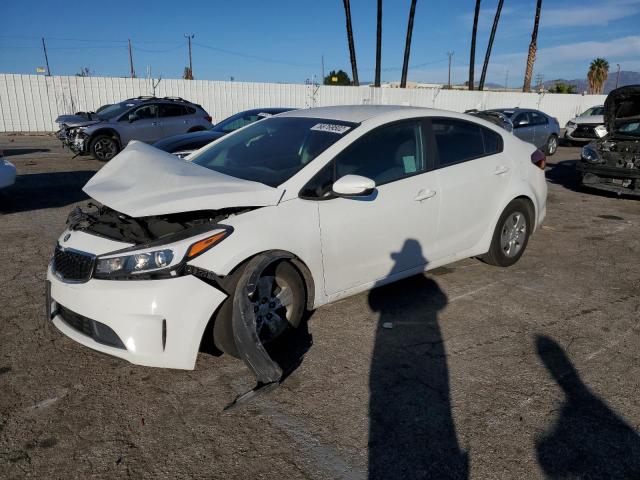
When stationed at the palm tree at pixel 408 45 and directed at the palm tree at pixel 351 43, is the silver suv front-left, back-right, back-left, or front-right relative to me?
front-left

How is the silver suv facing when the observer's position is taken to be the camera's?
facing the viewer and to the left of the viewer

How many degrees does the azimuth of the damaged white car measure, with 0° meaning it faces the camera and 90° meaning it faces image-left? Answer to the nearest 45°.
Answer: approximately 45°

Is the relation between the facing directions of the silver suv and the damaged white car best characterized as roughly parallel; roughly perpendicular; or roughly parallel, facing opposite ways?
roughly parallel

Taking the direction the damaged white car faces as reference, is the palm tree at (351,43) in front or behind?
behind

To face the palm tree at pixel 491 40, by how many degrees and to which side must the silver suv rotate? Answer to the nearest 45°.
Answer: approximately 180°

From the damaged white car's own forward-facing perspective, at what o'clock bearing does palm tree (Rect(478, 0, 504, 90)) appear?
The palm tree is roughly at 5 o'clock from the damaged white car.

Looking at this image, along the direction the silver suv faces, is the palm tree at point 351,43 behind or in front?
behind

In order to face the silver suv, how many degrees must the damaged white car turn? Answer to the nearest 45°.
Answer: approximately 135° to its right

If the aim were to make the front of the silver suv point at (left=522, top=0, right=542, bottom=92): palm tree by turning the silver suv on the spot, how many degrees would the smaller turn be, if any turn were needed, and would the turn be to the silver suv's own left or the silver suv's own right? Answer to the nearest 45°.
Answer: approximately 180°

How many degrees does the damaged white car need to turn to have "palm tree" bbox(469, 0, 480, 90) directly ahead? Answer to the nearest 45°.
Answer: approximately 135° to its right
